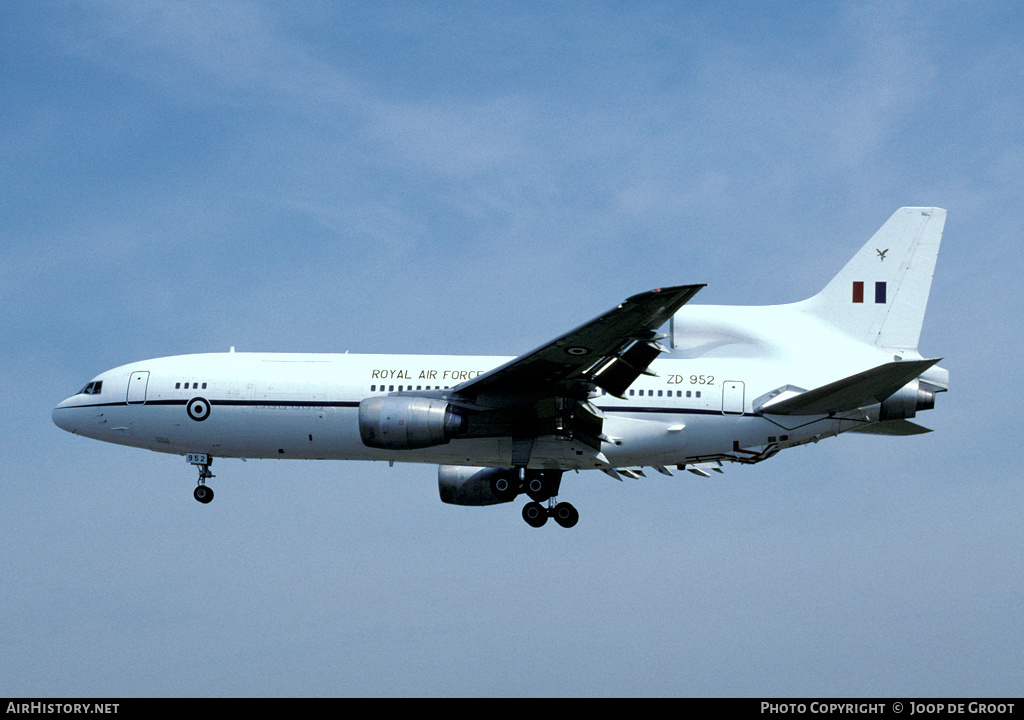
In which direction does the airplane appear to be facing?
to the viewer's left
